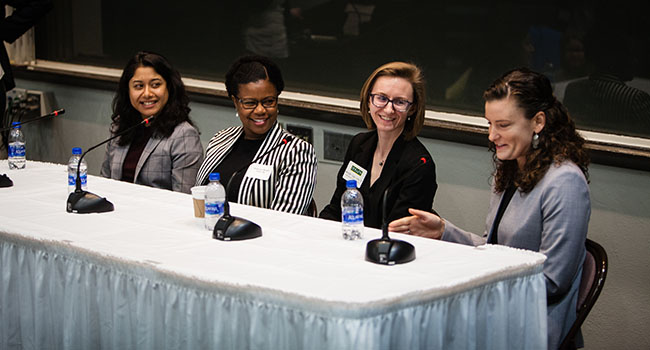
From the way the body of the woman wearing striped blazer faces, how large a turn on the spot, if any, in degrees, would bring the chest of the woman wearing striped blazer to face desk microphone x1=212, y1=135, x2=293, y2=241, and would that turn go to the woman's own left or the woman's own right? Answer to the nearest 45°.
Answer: approximately 45° to the woman's own left

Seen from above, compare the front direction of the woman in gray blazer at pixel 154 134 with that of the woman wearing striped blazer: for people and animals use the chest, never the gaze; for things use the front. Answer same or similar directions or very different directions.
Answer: same or similar directions

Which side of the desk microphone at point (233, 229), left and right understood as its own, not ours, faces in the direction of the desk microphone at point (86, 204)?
left

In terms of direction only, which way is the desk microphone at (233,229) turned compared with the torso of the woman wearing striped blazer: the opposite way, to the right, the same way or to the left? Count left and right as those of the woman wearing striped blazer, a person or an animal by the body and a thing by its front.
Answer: the opposite way

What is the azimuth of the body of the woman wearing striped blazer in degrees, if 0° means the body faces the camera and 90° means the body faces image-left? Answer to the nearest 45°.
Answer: approximately 45°

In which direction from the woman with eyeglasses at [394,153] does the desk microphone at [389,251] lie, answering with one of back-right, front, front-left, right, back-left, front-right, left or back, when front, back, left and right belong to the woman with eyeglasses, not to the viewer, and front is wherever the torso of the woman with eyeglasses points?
front-left

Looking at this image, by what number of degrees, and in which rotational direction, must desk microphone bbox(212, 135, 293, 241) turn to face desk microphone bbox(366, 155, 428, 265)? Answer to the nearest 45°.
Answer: approximately 90° to its right

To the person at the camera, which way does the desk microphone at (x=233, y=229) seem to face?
facing away from the viewer and to the right of the viewer

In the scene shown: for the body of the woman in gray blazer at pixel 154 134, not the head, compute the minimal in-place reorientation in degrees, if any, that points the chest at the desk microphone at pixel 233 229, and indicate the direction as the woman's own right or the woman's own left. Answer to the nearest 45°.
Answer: approximately 45° to the woman's own left

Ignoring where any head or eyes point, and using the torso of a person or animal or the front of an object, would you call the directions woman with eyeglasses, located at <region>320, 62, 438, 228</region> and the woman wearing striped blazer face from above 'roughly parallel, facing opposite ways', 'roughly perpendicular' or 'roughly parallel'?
roughly parallel

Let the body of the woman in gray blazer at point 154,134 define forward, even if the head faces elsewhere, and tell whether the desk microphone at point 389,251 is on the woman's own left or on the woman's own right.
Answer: on the woman's own left

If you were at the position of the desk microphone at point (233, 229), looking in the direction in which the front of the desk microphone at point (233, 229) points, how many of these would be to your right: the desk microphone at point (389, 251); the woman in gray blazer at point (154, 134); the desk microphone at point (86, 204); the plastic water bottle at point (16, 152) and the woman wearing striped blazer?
1

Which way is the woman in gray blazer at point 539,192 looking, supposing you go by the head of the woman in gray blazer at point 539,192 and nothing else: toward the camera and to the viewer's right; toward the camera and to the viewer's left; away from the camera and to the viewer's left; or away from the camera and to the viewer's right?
toward the camera and to the viewer's left
